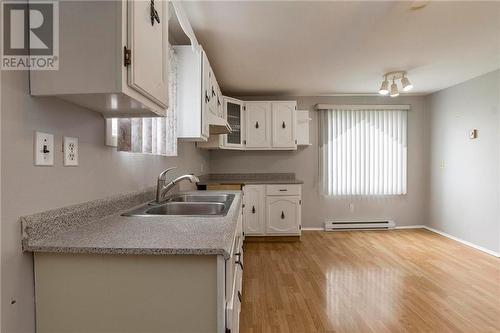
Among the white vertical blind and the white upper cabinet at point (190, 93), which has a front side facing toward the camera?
the white vertical blind

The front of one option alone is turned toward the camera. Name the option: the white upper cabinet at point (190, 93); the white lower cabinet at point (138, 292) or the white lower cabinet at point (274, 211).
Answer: the white lower cabinet at point (274, 211)

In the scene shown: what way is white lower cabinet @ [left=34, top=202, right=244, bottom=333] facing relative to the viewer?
to the viewer's right

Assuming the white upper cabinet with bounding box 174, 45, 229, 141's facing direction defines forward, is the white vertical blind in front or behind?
in front

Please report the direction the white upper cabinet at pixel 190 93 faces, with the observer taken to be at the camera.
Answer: facing to the right of the viewer

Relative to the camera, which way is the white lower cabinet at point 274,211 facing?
toward the camera

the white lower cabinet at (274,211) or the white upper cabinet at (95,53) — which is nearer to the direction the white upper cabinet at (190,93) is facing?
the white lower cabinet

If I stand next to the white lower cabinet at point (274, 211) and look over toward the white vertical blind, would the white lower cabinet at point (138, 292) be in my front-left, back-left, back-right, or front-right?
back-right

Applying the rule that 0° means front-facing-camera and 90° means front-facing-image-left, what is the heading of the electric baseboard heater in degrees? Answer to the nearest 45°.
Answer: approximately 0°

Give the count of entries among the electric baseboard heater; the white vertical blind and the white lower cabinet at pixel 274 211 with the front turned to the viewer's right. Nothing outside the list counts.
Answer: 0

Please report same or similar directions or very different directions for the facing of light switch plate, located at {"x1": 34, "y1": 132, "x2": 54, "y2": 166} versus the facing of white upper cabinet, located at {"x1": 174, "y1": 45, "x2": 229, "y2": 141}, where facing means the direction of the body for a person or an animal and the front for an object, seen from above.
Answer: same or similar directions

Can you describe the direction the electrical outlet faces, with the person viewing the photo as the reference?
facing the viewer and to the right of the viewer

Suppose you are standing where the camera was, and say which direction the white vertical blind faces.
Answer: facing the viewer

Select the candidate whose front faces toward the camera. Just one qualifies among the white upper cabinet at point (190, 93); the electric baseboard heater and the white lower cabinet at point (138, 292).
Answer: the electric baseboard heater

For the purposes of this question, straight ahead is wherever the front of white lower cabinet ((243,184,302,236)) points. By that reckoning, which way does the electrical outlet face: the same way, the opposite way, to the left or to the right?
to the left

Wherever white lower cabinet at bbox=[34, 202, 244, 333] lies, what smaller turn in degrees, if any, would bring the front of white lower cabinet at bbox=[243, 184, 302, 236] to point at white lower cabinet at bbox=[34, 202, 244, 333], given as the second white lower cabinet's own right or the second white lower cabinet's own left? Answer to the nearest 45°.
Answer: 0° — it already faces it
